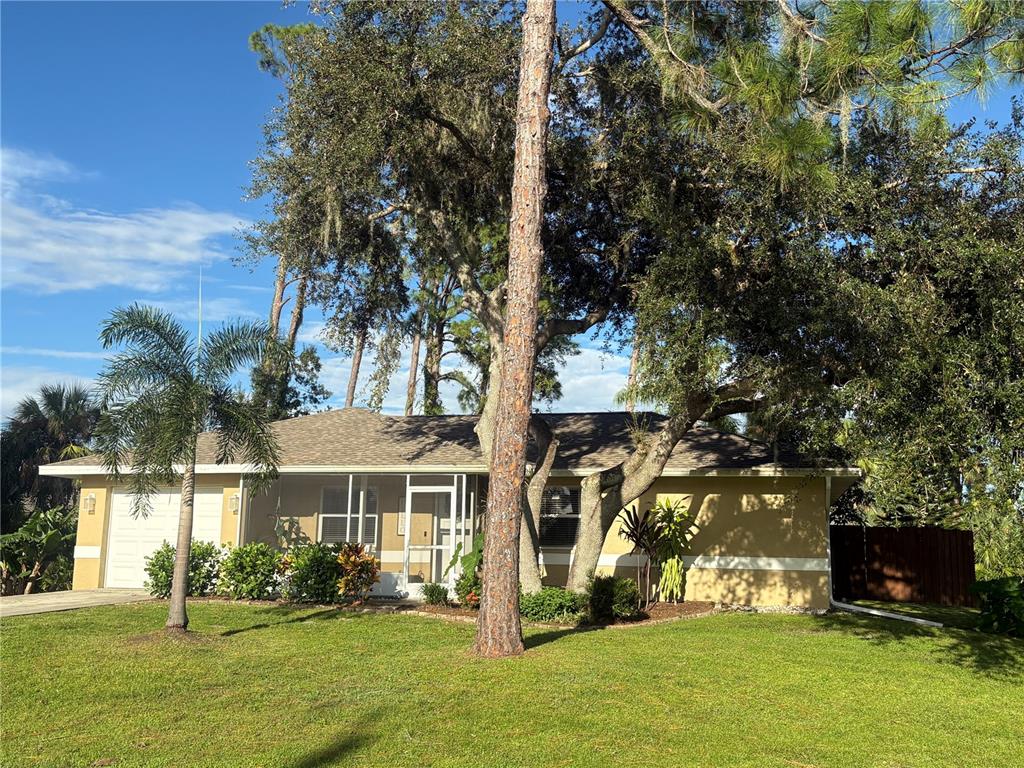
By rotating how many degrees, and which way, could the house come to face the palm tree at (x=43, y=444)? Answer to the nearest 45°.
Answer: approximately 135° to its right

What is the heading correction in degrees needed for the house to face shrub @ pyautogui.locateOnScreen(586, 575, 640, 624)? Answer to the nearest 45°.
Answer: approximately 45° to its left

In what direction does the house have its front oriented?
toward the camera

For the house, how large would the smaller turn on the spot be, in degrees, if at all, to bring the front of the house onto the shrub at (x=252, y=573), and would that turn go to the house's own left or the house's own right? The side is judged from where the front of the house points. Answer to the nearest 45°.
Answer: approximately 90° to the house's own right

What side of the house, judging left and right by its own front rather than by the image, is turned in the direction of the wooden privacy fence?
left

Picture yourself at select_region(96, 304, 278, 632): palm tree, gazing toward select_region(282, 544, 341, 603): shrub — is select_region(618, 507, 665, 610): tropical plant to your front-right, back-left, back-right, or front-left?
front-right

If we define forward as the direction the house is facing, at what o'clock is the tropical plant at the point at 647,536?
The tropical plant is roughly at 10 o'clock from the house.

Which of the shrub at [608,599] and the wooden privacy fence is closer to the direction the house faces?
the shrub

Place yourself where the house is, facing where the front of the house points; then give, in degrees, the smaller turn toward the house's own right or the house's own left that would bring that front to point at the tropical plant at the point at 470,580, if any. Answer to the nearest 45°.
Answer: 0° — it already faces it

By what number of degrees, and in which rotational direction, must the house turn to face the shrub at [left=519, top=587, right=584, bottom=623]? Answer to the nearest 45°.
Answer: approximately 45° to its left

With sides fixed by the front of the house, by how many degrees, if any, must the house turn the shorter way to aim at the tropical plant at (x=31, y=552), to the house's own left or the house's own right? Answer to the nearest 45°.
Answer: approximately 90° to the house's own right

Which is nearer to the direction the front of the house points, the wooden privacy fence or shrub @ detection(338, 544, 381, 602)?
the shrub
